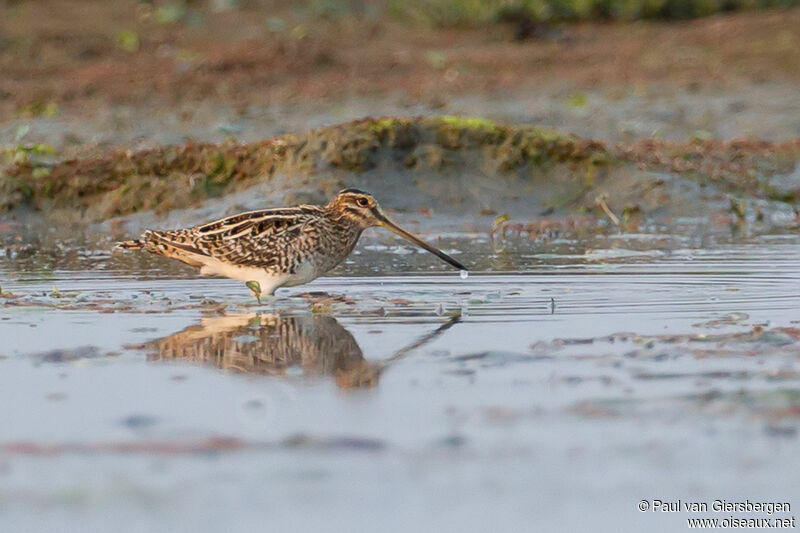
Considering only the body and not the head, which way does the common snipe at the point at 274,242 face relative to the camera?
to the viewer's right
